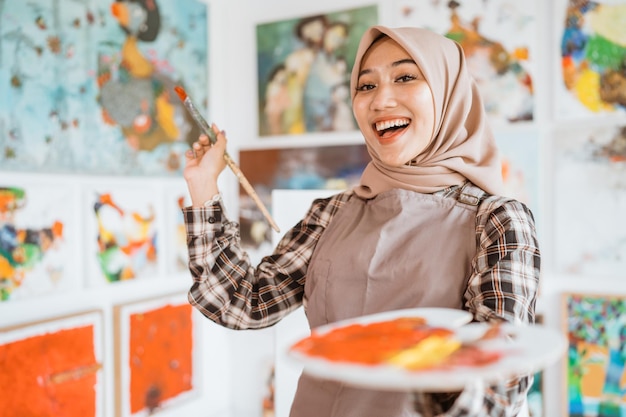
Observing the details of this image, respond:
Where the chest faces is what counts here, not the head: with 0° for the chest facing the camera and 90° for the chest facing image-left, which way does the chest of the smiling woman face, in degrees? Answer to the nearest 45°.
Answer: approximately 45°

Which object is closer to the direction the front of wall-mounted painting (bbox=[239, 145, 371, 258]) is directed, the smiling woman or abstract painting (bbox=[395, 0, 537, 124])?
the smiling woman

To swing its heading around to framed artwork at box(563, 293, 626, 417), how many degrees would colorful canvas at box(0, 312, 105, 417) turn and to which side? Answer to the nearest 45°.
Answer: approximately 45° to its left

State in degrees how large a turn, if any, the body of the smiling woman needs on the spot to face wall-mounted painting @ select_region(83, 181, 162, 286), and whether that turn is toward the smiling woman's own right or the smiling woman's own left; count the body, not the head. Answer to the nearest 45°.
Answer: approximately 90° to the smiling woman's own right

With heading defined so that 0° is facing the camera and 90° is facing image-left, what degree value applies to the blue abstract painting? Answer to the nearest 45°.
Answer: approximately 0°

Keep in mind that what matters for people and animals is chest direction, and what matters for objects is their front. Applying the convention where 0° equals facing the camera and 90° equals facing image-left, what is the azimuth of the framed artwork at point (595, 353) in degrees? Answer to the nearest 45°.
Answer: approximately 0°

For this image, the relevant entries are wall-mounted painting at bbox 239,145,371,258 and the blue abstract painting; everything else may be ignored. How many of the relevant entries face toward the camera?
2

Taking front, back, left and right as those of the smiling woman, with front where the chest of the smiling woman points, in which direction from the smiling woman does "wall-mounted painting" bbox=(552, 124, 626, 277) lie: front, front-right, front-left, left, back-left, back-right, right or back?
back

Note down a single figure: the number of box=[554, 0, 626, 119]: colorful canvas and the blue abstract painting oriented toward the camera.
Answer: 2
